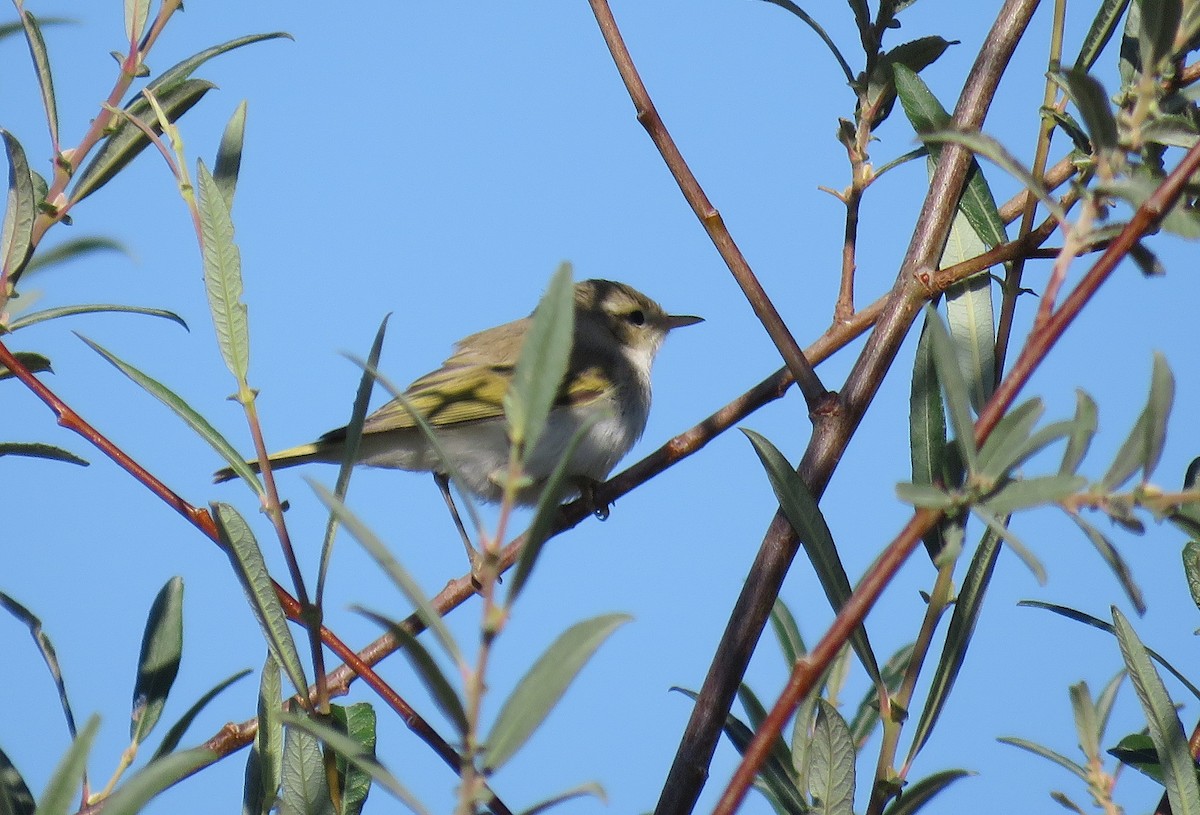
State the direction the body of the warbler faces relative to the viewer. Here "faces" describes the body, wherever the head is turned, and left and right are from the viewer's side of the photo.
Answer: facing to the right of the viewer
